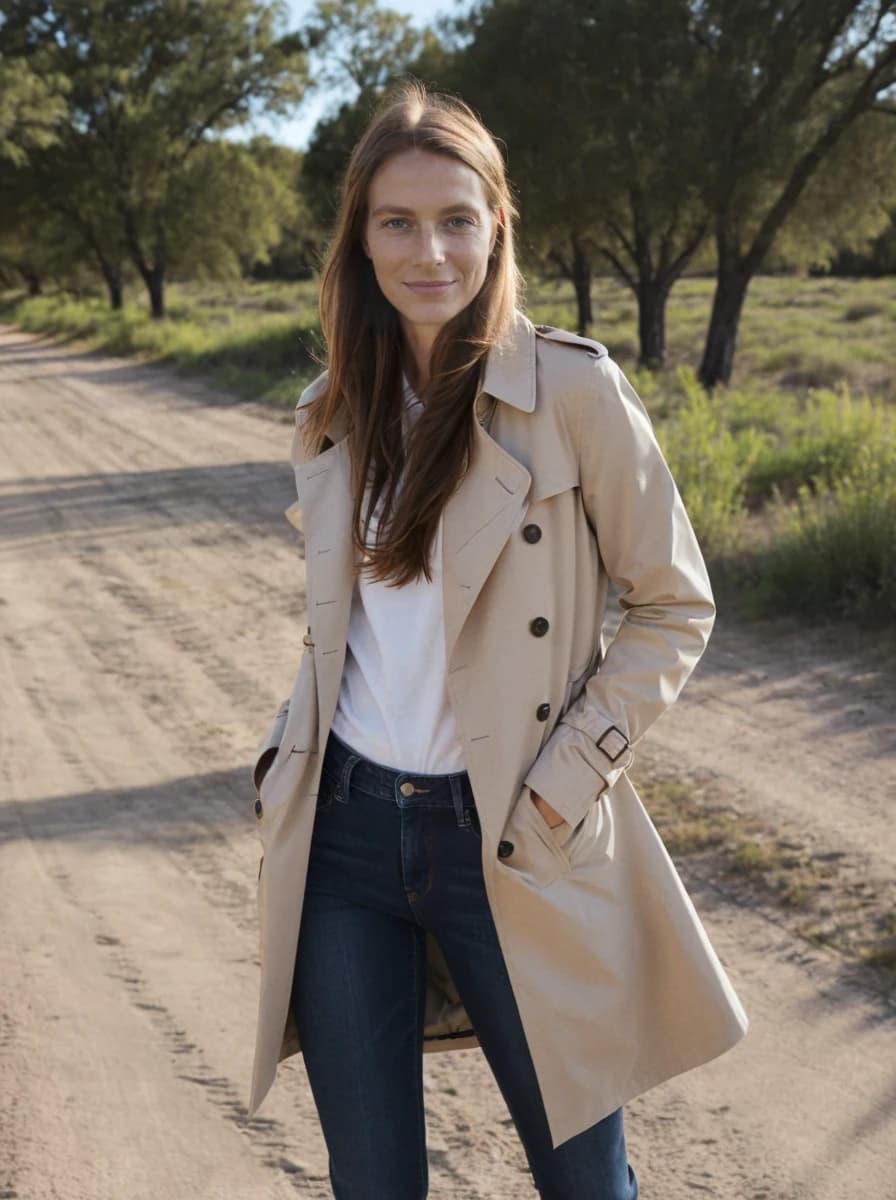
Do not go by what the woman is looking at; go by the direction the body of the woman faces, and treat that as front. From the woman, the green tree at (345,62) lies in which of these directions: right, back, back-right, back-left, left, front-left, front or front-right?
back-right

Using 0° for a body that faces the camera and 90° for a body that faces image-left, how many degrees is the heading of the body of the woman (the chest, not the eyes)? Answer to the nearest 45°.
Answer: approximately 45°

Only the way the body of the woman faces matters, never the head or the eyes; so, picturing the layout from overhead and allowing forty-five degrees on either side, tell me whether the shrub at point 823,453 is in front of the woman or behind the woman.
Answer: behind

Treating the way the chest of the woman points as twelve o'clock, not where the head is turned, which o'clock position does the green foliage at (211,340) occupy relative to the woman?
The green foliage is roughly at 4 o'clock from the woman.

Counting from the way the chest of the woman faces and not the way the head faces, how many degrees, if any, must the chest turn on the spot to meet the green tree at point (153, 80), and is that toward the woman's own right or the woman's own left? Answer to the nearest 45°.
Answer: approximately 135° to the woman's own right
